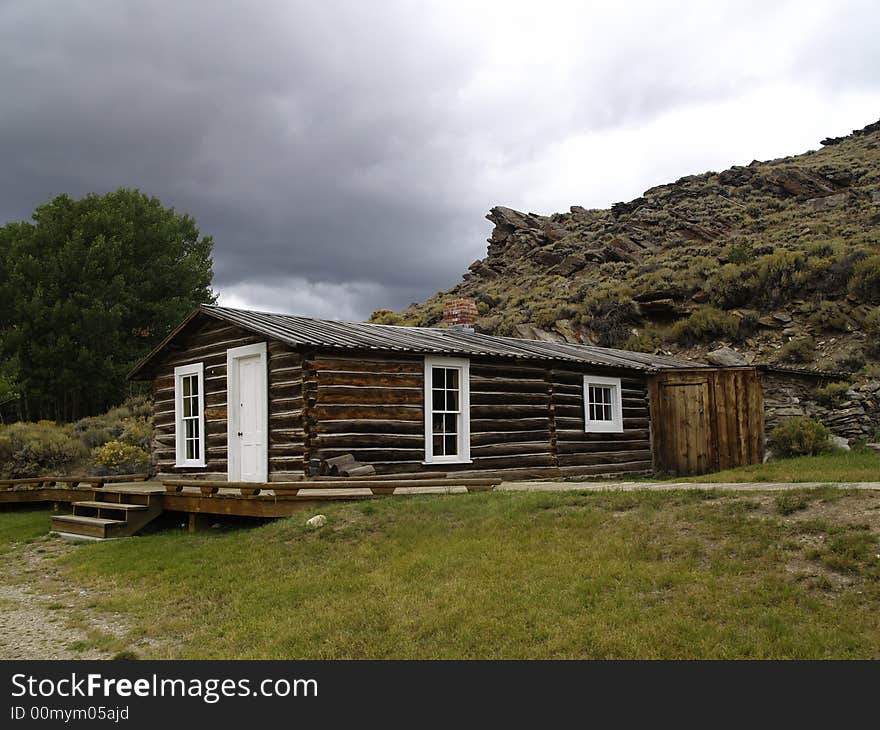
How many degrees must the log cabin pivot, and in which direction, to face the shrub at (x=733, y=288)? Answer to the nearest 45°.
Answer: approximately 180°

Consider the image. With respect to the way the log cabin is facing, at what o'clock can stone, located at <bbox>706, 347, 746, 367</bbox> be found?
The stone is roughly at 6 o'clock from the log cabin.

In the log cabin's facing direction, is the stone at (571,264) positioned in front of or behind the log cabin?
behind

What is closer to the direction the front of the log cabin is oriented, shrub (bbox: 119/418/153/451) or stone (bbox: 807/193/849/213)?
the shrub

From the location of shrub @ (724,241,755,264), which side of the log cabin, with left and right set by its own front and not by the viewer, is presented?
back

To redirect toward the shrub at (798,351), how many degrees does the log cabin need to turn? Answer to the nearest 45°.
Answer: approximately 180°

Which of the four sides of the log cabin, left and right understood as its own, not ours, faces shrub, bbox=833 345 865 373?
back

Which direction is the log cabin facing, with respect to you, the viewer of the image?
facing the viewer and to the left of the viewer

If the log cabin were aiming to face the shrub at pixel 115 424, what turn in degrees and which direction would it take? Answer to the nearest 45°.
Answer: approximately 90° to its right

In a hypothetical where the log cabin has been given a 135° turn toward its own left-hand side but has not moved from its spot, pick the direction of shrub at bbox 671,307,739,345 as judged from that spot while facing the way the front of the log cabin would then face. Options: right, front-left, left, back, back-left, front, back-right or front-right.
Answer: front-left

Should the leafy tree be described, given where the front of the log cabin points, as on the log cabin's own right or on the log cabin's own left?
on the log cabin's own right

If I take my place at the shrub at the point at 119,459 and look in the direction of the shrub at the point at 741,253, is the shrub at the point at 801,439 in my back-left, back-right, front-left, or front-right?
front-right

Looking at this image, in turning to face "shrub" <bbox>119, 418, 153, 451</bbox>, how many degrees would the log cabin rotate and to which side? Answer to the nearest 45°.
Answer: approximately 90° to its right
